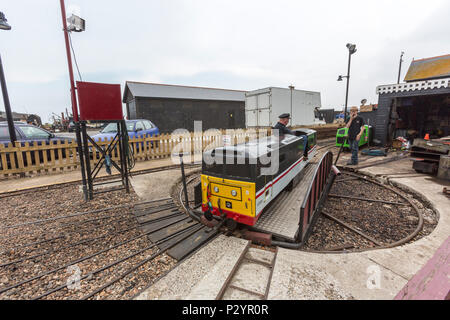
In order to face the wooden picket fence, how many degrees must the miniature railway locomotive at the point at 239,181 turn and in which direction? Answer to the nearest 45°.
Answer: approximately 90° to its right

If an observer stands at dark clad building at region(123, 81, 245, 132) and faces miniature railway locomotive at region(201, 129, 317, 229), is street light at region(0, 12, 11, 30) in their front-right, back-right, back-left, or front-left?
front-right

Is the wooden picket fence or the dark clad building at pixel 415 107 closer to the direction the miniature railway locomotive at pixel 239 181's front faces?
the wooden picket fence

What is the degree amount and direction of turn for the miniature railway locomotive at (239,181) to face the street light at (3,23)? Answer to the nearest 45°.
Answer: approximately 45° to its right

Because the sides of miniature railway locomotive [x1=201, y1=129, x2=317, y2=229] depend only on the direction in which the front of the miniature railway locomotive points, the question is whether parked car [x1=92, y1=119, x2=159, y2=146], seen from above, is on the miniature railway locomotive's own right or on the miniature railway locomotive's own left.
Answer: on the miniature railway locomotive's own right

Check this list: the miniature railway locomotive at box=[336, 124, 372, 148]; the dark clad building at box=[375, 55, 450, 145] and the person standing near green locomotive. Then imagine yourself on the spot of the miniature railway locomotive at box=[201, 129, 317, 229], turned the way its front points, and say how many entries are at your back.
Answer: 3

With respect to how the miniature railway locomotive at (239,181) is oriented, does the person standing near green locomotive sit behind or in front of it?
behind

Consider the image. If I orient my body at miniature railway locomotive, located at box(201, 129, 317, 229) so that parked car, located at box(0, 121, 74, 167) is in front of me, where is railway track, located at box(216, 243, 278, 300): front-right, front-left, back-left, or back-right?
back-left

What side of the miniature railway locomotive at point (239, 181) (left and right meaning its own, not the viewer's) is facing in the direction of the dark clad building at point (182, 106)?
right

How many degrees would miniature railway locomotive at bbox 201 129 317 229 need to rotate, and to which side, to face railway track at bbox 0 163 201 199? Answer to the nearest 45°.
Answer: approximately 45° to its right

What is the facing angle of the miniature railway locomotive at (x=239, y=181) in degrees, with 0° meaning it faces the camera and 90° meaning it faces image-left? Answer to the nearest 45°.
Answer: approximately 45°

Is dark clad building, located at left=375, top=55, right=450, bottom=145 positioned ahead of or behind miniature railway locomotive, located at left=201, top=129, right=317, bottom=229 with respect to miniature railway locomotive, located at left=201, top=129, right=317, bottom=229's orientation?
behind

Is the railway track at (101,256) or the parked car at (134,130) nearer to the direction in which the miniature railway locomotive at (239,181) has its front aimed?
the railway track
